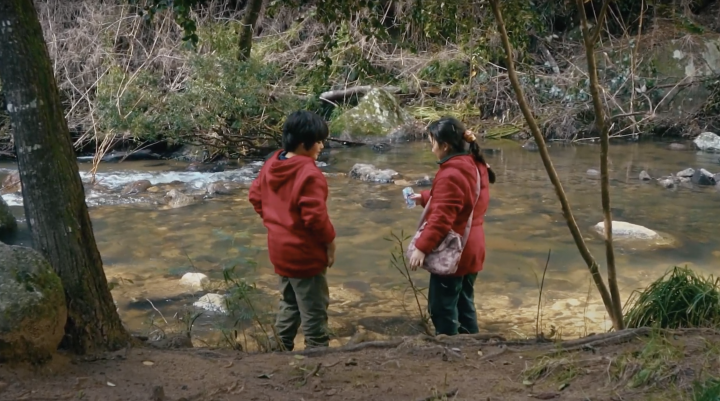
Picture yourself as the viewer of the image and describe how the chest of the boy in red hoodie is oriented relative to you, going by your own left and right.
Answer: facing away from the viewer and to the right of the viewer

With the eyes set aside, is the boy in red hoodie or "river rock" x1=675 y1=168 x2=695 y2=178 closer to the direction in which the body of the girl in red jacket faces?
the boy in red hoodie

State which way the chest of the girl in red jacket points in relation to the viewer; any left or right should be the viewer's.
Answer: facing to the left of the viewer

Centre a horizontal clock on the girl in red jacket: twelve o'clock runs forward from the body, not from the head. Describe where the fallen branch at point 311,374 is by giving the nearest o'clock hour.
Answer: The fallen branch is roughly at 10 o'clock from the girl in red jacket.

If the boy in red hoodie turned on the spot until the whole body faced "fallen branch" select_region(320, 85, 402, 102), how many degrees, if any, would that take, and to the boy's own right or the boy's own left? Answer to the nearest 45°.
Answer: approximately 45° to the boy's own left
